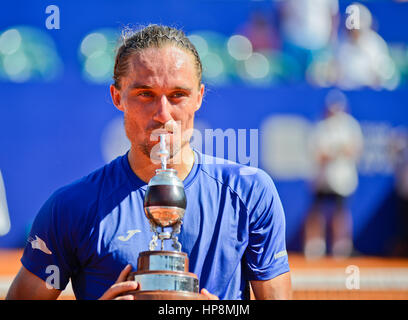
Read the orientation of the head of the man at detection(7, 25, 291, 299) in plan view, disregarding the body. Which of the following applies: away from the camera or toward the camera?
toward the camera

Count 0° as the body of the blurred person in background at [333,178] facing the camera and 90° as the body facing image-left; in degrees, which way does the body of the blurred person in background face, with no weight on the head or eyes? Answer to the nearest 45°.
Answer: approximately 0°

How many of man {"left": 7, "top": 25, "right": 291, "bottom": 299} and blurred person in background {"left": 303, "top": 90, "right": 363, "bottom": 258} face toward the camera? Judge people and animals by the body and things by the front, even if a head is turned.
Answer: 2

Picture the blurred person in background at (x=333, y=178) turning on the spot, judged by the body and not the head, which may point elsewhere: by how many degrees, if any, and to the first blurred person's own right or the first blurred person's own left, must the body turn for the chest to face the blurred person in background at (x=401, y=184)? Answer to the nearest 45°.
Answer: approximately 135° to the first blurred person's own left

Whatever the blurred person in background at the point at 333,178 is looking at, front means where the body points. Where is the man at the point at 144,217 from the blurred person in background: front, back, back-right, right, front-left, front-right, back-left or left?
front

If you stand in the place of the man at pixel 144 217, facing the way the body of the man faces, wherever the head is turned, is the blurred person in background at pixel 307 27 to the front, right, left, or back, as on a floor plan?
back

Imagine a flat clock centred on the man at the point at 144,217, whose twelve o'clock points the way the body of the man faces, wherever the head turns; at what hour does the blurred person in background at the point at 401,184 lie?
The blurred person in background is roughly at 7 o'clock from the man.

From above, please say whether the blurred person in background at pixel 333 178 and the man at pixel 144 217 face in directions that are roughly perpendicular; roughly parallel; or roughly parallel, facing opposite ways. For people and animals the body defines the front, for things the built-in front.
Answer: roughly parallel

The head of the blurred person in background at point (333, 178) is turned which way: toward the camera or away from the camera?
toward the camera

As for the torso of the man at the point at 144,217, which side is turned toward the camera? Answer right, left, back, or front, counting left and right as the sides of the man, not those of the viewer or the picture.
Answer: front
